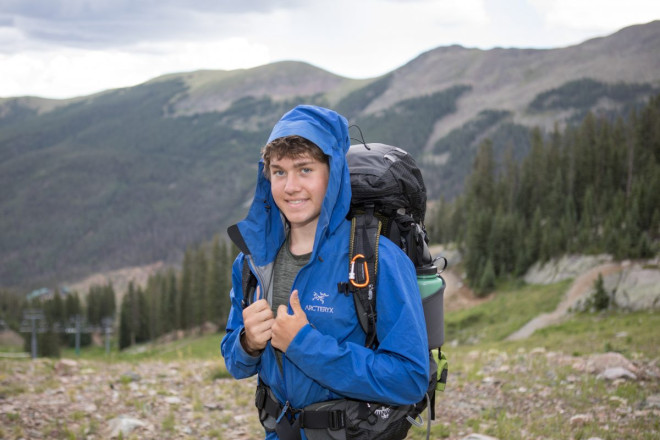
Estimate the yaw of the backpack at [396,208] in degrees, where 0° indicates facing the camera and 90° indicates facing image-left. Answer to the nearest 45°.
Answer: approximately 225°
